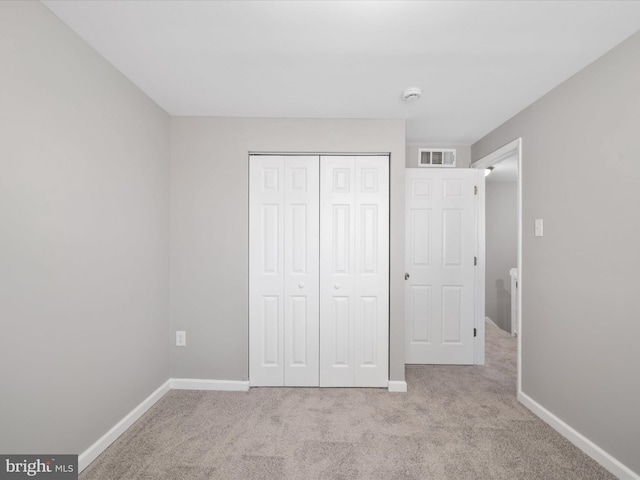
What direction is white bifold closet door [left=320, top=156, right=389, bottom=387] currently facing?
toward the camera

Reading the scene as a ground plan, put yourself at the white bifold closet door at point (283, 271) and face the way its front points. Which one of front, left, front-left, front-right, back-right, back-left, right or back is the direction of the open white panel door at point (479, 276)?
left

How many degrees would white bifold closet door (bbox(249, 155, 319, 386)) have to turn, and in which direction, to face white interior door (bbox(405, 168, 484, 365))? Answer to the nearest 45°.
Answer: approximately 90° to its left

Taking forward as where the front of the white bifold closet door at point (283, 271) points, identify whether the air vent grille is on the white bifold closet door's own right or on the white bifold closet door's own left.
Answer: on the white bifold closet door's own left

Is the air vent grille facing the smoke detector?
yes

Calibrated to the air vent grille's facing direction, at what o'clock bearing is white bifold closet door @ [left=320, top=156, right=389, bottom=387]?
The white bifold closet door is roughly at 1 o'clock from the air vent grille.

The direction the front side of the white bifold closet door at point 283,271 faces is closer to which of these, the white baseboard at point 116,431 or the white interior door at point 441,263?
the white baseboard

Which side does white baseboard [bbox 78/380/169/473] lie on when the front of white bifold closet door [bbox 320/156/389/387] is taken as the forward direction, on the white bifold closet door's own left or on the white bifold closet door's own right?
on the white bifold closet door's own right

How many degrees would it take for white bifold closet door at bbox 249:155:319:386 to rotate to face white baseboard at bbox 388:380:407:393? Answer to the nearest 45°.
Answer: approximately 90° to its left

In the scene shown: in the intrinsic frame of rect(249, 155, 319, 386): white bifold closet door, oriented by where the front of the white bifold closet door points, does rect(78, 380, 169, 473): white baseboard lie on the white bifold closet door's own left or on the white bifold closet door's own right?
on the white bifold closet door's own right

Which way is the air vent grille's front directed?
toward the camera

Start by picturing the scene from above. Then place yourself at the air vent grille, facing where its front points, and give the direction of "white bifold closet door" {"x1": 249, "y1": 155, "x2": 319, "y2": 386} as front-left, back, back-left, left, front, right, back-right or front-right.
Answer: front-right

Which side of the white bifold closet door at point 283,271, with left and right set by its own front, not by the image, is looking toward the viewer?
front
